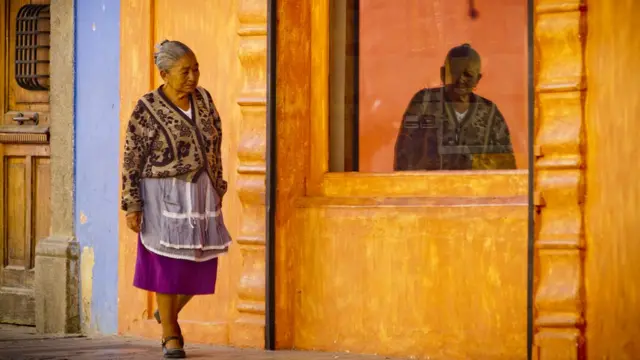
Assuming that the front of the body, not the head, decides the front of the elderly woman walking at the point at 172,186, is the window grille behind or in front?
behind

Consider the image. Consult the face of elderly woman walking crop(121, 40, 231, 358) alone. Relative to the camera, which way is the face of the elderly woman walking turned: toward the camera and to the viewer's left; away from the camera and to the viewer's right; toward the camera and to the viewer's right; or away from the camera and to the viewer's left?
toward the camera and to the viewer's right

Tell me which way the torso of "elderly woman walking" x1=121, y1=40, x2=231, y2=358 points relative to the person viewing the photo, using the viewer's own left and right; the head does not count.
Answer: facing the viewer and to the right of the viewer
